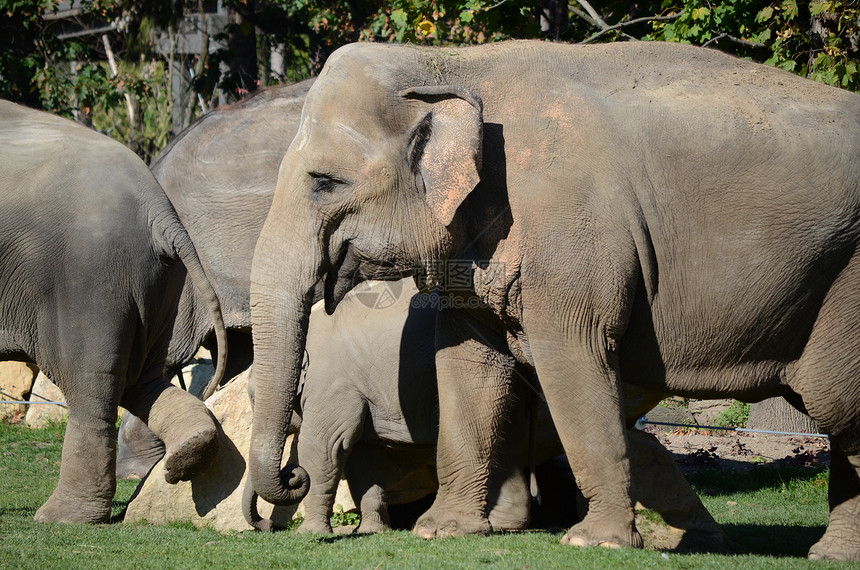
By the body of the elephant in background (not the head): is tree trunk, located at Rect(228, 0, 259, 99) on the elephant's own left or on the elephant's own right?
on the elephant's own left

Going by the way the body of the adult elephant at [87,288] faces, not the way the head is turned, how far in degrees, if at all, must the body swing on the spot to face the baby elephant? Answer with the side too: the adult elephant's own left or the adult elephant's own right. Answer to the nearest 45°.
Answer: approximately 180°

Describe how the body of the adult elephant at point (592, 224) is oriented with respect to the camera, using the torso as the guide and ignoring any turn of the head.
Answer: to the viewer's left

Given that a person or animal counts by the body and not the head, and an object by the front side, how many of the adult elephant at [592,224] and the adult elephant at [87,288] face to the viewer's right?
0

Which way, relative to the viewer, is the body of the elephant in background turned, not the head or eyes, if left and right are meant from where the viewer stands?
facing to the right of the viewer

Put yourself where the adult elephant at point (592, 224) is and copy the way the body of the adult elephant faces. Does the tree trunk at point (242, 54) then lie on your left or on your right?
on your right

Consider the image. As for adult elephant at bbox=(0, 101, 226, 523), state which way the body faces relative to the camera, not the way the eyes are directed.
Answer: to the viewer's left

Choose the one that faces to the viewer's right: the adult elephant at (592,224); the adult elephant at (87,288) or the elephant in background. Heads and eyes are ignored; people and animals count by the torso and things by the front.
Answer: the elephant in background

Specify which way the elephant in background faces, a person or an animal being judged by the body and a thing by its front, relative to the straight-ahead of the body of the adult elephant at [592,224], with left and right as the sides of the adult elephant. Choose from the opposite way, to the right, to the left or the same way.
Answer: the opposite way

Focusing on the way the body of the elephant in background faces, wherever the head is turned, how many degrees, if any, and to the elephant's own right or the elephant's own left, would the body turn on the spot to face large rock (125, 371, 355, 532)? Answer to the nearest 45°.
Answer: approximately 90° to the elephant's own right

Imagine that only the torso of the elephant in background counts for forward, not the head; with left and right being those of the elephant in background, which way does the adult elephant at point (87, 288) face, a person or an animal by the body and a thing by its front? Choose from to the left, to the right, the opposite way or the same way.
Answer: the opposite way

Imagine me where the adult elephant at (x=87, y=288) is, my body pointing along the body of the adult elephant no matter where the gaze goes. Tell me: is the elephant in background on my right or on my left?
on my right

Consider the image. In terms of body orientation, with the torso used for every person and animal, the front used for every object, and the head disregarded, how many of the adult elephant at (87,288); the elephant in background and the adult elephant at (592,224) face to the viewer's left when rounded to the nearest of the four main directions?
2

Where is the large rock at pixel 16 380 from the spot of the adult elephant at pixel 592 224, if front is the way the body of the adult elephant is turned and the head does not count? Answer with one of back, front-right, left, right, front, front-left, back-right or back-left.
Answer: front-right
